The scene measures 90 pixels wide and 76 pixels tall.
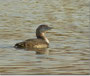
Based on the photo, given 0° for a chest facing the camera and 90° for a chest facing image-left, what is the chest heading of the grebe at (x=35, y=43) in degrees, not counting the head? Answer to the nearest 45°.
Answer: approximately 270°
